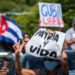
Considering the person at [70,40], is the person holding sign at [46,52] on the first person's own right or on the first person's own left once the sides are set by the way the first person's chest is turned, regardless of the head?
on the first person's own right

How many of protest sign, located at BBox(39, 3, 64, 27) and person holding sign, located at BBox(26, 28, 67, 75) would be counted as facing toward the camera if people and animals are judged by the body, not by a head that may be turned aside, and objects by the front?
2

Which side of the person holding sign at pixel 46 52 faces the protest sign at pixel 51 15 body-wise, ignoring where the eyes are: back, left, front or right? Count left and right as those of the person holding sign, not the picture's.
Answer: back

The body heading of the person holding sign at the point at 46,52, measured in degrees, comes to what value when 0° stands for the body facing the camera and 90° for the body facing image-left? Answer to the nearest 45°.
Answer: approximately 0°

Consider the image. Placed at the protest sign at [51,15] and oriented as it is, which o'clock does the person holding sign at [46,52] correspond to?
The person holding sign is roughly at 12 o'clock from the protest sign.
